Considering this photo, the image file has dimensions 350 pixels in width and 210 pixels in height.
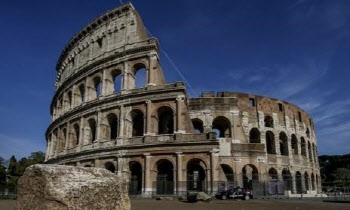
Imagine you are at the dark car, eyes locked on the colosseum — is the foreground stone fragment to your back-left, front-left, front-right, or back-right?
back-left
